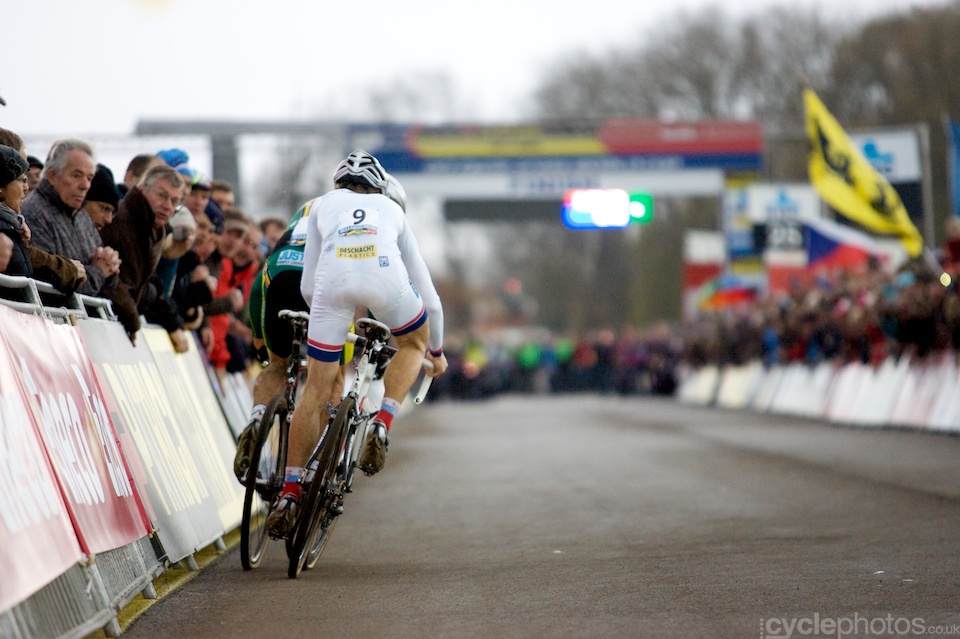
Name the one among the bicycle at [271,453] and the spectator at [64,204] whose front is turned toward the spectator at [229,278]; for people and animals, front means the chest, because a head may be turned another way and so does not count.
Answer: the bicycle

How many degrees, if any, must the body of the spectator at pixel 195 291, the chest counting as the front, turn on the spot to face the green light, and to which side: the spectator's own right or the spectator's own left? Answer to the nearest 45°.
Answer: approximately 90° to the spectator's own left

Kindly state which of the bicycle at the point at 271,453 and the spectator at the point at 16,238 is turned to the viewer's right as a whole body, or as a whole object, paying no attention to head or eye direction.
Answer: the spectator

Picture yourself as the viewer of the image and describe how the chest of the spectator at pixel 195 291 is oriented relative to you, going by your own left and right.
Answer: facing the viewer and to the right of the viewer

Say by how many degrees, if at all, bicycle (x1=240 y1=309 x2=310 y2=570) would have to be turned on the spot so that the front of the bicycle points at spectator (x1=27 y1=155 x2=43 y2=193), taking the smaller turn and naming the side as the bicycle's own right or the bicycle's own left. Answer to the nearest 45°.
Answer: approximately 45° to the bicycle's own left

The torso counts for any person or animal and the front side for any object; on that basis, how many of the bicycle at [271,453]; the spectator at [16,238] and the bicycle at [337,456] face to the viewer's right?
1

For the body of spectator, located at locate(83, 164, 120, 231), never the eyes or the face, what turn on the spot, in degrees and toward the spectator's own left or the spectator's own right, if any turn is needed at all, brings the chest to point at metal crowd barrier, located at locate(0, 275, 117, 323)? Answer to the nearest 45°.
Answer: approximately 45° to the spectator's own right

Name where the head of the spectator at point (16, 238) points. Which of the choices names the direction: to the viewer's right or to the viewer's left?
to the viewer's right

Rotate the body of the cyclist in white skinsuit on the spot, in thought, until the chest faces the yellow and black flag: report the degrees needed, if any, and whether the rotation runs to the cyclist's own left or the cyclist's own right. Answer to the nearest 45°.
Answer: approximately 45° to the cyclist's own right

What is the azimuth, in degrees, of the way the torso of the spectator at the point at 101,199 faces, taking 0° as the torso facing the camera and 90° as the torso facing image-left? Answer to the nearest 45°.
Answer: approximately 315°

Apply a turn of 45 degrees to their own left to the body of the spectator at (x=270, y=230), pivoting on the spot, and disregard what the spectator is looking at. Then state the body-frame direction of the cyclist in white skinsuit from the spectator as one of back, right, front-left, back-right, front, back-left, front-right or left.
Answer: right

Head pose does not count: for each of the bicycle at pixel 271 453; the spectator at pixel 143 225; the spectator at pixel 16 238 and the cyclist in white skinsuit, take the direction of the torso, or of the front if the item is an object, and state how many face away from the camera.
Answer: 2

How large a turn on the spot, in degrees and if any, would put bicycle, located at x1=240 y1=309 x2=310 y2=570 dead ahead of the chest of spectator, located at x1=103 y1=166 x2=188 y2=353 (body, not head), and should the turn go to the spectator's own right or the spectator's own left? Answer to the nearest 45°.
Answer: approximately 45° to the spectator's own right

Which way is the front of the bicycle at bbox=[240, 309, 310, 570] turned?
away from the camera

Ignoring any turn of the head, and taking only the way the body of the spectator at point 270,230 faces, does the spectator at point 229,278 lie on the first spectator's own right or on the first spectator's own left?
on the first spectator's own right

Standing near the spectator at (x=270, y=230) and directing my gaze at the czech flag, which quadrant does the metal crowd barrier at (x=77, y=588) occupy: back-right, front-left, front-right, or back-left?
back-right

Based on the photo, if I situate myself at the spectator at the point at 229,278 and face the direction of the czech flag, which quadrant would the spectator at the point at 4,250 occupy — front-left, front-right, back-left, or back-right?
back-right

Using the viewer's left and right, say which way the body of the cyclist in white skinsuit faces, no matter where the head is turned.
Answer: facing away from the viewer
